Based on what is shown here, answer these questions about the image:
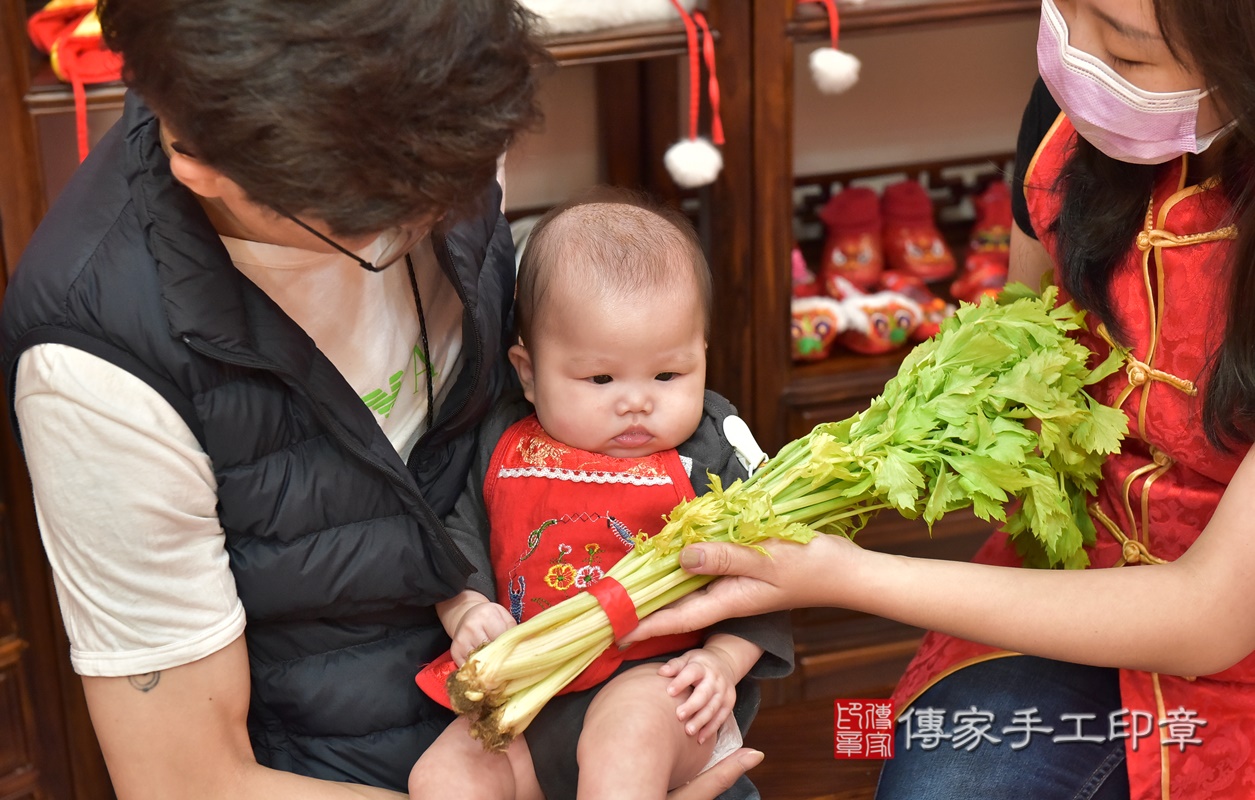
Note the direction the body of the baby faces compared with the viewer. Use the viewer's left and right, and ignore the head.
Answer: facing the viewer

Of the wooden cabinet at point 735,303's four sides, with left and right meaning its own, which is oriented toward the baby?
front

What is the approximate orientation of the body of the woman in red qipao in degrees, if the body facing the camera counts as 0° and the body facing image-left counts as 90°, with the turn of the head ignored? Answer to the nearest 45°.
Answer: approximately 45°

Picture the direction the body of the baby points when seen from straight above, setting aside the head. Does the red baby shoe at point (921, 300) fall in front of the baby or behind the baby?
behind

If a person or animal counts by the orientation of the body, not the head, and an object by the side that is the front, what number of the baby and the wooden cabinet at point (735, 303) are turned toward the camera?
2

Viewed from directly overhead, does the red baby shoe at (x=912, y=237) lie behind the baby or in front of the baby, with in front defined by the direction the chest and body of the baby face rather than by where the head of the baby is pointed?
behind

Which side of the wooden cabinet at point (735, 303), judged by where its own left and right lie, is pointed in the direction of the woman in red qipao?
front

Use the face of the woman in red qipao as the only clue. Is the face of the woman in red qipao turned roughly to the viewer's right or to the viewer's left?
to the viewer's left
